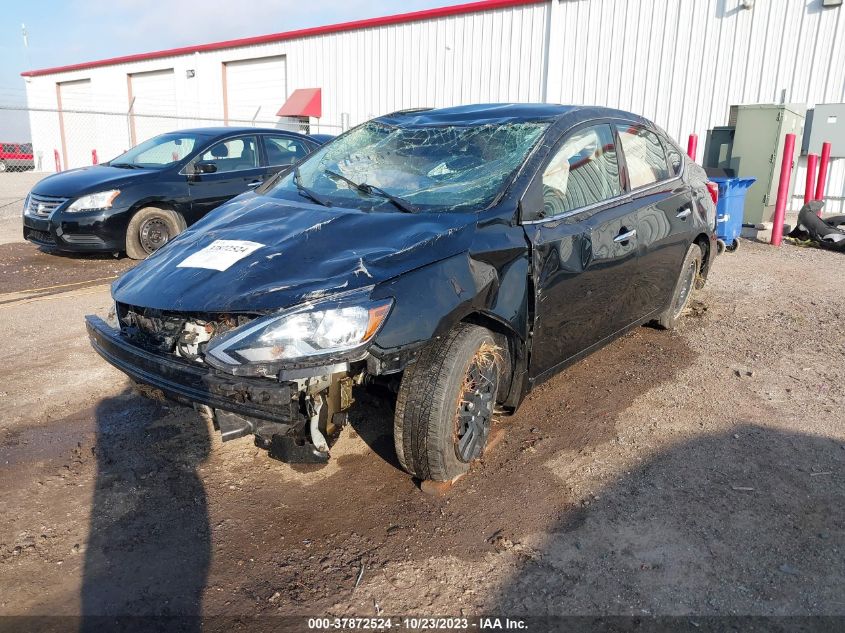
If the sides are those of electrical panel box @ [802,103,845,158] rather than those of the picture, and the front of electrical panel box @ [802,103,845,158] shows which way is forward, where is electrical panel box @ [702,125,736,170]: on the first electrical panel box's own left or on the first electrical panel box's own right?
on the first electrical panel box's own right

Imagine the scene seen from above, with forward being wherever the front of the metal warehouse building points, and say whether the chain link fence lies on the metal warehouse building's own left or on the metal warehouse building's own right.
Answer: on the metal warehouse building's own right

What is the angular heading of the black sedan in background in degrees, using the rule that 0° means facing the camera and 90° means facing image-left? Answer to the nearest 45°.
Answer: approximately 45°

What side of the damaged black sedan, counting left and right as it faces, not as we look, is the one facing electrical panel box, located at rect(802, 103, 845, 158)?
back

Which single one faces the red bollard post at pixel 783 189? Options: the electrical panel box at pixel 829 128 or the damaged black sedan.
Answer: the electrical panel box
